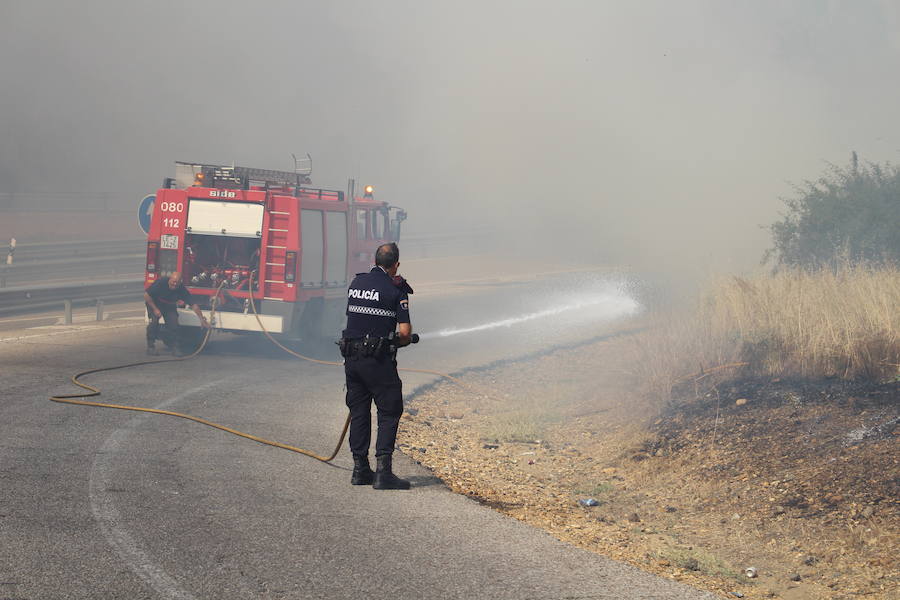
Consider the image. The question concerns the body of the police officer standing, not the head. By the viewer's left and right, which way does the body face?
facing away from the viewer and to the right of the viewer

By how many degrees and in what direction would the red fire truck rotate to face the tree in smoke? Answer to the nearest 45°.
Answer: approximately 45° to its right

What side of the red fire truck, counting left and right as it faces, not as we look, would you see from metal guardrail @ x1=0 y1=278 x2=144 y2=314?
left

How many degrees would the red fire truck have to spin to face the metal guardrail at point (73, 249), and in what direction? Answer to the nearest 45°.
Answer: approximately 45° to its left

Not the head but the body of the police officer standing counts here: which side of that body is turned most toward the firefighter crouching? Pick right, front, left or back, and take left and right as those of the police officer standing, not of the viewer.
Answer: left

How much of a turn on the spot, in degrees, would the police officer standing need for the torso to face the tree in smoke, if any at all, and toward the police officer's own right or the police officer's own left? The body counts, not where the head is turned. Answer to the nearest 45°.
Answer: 0° — they already face it

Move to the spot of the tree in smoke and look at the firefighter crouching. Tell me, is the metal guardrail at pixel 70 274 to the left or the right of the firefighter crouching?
right

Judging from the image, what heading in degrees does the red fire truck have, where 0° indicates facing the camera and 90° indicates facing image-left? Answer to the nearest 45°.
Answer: approximately 225°

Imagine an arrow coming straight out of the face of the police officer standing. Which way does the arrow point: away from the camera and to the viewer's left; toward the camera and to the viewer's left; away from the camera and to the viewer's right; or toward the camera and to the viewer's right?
away from the camera and to the viewer's right

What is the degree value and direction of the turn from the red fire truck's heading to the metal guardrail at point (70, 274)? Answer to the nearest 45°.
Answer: approximately 45° to its left

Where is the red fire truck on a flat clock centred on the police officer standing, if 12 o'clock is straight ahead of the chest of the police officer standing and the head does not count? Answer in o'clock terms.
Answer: The red fire truck is roughly at 10 o'clock from the police officer standing.

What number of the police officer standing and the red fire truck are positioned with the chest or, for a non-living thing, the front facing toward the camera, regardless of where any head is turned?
0

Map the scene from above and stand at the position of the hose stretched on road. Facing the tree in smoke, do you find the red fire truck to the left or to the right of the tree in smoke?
left
